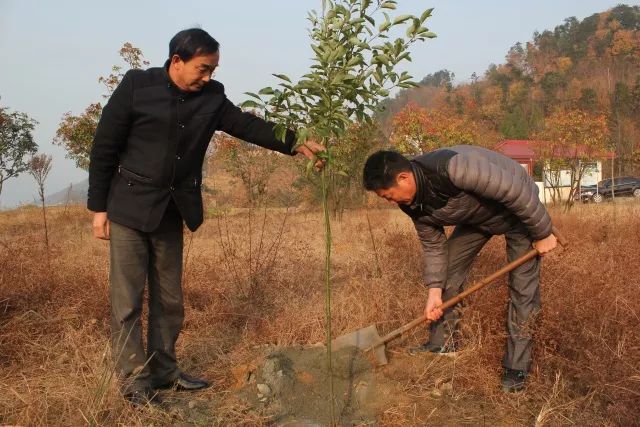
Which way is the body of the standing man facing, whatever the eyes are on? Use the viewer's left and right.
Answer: facing the viewer and to the right of the viewer

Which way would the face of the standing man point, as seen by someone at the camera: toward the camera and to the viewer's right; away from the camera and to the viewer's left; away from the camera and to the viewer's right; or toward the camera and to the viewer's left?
toward the camera and to the viewer's right

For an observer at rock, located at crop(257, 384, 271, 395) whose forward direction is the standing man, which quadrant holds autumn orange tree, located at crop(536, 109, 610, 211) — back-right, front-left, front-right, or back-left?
back-right

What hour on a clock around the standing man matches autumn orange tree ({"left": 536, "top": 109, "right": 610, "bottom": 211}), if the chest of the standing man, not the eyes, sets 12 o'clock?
The autumn orange tree is roughly at 9 o'clock from the standing man.

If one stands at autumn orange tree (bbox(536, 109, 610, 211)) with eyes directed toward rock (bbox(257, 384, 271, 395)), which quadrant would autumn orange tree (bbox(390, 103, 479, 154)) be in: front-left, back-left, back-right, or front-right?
front-right

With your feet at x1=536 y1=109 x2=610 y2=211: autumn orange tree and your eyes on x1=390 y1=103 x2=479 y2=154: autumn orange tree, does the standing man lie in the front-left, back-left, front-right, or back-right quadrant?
front-left

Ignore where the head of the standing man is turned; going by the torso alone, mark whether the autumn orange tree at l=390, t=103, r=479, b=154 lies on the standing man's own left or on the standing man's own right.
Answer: on the standing man's own left
